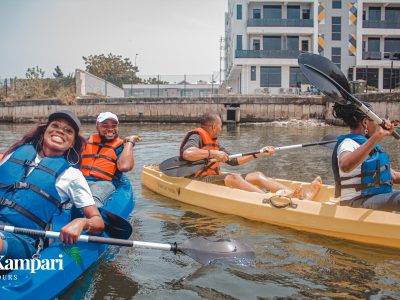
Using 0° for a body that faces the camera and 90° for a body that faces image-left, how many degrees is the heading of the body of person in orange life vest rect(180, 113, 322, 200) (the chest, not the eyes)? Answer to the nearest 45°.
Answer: approximately 270°

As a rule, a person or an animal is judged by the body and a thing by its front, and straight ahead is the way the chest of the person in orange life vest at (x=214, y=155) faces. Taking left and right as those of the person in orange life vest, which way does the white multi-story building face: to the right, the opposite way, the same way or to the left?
to the right

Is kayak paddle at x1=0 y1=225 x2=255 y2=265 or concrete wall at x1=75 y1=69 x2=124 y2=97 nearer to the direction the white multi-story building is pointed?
the kayak paddle

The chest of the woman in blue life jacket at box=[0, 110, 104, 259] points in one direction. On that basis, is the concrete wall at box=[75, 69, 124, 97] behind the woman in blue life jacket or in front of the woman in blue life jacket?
behind

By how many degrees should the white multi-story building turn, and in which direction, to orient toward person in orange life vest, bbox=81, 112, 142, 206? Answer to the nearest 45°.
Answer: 0° — it already faces them
